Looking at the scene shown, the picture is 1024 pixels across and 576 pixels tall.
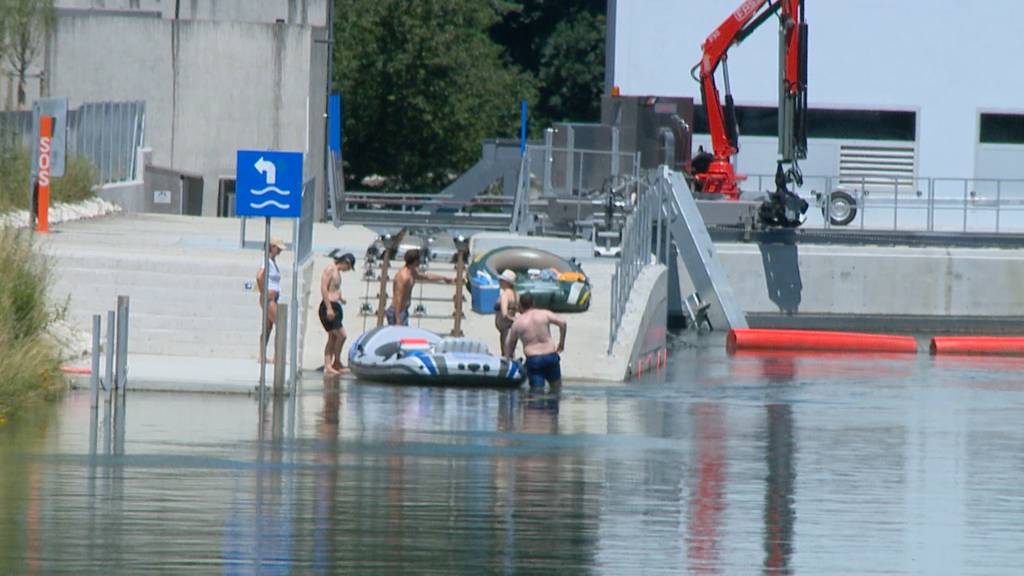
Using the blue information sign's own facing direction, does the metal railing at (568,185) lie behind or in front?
behind

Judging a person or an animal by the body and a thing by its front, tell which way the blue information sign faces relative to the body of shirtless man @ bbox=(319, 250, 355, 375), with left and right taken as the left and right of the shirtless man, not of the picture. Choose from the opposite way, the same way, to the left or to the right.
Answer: to the right

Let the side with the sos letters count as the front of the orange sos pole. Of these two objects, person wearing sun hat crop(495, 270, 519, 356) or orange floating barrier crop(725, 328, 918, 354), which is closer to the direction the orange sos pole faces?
the person wearing sun hat

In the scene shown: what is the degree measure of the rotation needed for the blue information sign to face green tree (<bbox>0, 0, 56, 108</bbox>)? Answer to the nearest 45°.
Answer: approximately 180°

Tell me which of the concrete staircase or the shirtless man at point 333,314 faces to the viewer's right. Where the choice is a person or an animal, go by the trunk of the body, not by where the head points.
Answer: the shirtless man

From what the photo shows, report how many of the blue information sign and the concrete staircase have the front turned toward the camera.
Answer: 2

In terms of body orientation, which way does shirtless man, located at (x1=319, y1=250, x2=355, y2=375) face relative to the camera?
to the viewer's right

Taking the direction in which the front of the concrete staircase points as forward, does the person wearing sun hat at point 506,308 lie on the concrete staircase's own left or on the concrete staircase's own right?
on the concrete staircase's own left

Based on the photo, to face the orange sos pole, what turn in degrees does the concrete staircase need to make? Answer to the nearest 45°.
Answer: approximately 135° to its right
